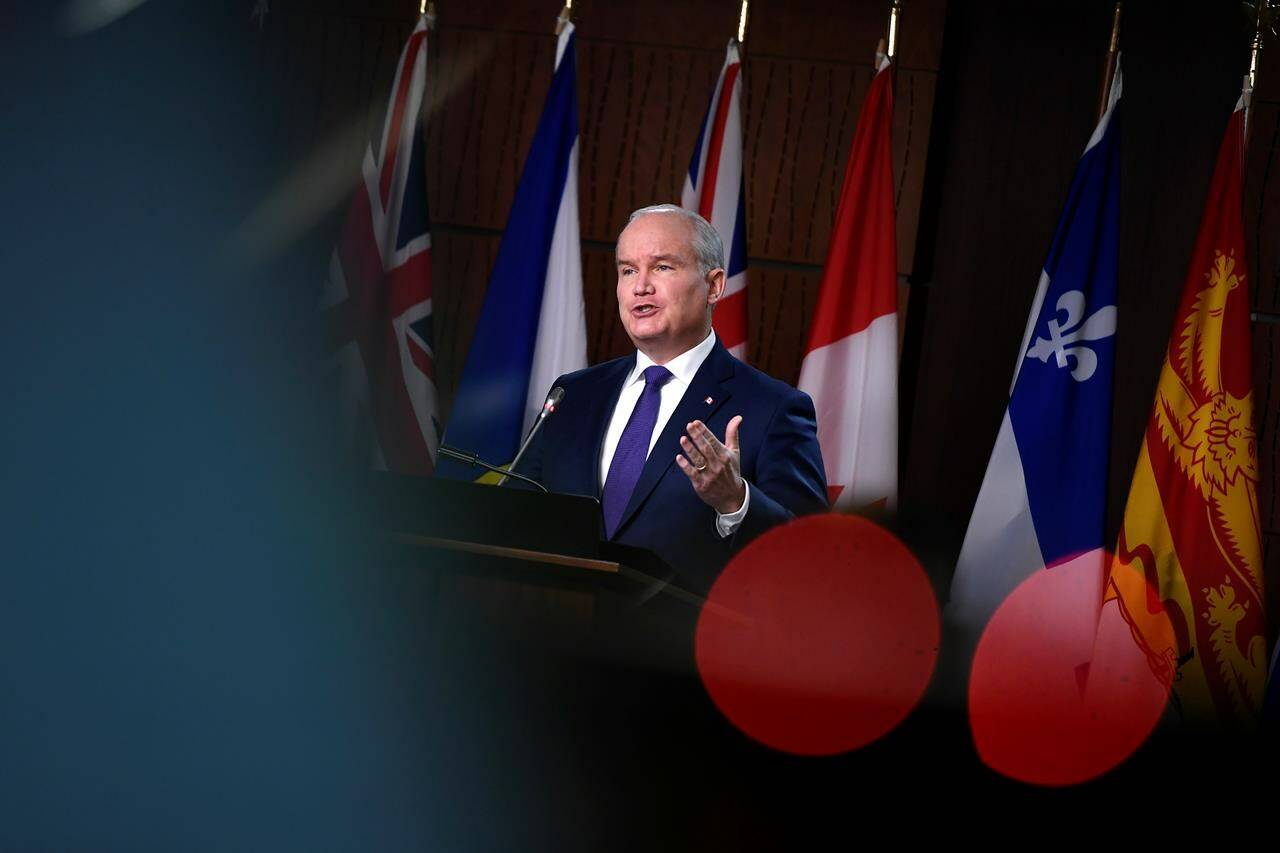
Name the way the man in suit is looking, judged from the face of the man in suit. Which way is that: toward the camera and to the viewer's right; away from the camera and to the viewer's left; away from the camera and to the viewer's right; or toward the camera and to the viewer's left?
toward the camera and to the viewer's left

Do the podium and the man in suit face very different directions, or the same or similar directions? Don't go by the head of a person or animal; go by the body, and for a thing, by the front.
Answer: same or similar directions

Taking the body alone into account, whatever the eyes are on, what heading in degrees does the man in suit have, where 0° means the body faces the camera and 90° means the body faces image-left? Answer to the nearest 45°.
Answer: approximately 45°

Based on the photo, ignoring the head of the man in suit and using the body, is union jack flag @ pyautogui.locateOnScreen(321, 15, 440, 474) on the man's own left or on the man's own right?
on the man's own right

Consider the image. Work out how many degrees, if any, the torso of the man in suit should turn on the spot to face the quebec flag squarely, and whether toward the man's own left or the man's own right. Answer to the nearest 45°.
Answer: approximately 180°

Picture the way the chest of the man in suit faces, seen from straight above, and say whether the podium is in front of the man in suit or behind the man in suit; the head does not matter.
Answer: in front

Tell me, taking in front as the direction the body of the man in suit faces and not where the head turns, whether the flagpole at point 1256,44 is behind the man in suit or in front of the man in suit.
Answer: behind

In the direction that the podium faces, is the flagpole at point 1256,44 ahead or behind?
behind

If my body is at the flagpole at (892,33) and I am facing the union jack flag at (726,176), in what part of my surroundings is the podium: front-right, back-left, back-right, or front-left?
front-left

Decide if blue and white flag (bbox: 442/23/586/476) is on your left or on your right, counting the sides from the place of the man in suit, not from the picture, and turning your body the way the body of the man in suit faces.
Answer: on your right
